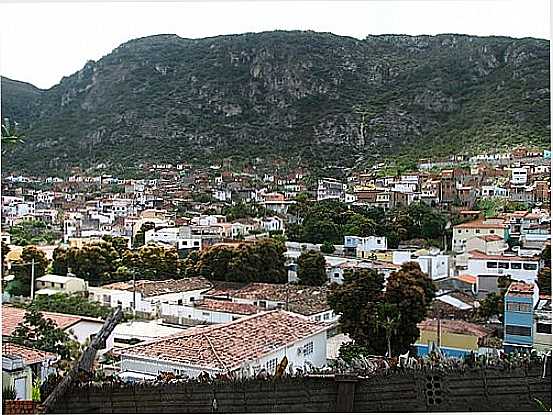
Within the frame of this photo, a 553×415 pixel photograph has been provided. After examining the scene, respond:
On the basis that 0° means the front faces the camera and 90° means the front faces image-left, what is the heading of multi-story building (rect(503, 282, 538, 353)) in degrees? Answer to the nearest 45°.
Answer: approximately 0°

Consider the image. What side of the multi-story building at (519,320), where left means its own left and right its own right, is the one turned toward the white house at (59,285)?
right

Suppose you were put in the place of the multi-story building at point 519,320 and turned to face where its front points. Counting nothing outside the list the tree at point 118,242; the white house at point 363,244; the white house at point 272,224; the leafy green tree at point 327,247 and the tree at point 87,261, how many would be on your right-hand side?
5

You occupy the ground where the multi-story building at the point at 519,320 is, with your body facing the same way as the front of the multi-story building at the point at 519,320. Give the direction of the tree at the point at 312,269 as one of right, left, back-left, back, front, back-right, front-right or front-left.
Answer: right

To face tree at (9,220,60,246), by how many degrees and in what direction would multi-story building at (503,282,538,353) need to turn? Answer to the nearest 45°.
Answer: approximately 90° to its right

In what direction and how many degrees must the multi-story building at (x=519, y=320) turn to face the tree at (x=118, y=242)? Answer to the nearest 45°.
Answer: approximately 90° to its right

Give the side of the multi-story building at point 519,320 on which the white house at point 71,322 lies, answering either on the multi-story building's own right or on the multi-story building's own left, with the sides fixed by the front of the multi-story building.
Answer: on the multi-story building's own right

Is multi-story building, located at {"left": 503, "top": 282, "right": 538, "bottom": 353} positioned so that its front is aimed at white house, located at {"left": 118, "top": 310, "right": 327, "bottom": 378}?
no

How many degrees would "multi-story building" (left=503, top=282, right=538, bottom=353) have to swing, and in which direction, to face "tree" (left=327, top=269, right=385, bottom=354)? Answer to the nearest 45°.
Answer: approximately 90° to its right

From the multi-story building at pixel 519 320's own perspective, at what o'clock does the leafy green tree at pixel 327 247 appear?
The leafy green tree is roughly at 5 o'clock from the multi-story building.

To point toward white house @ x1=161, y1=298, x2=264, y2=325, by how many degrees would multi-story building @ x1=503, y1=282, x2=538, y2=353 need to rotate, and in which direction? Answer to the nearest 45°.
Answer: approximately 90° to its right
